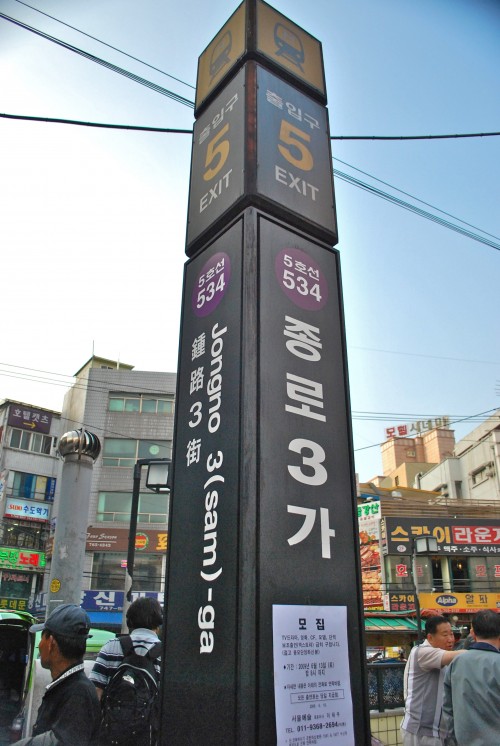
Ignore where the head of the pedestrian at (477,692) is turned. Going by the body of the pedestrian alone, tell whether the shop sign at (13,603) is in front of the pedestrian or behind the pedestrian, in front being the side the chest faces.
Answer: in front

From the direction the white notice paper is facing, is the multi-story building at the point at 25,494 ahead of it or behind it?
behind

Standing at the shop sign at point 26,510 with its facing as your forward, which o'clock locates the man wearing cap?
The man wearing cap is roughly at 12 o'clock from the shop sign.

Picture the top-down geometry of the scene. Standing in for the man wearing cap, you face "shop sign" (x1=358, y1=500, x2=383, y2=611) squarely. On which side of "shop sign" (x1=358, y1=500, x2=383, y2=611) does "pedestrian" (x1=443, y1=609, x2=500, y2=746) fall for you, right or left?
right

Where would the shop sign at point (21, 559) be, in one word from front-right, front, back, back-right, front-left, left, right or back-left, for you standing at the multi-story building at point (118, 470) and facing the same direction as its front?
back-right

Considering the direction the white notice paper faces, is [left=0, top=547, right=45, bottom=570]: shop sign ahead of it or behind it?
behind

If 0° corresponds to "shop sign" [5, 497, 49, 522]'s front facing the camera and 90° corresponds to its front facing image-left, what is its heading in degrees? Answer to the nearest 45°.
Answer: approximately 0°

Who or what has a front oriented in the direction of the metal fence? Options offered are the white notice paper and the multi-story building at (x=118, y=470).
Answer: the multi-story building
